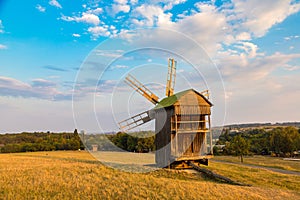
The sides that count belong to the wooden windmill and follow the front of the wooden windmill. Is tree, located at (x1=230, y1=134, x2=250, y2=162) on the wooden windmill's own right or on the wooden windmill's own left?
on the wooden windmill's own right

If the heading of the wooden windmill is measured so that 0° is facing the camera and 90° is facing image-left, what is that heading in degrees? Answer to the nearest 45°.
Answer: approximately 135°
